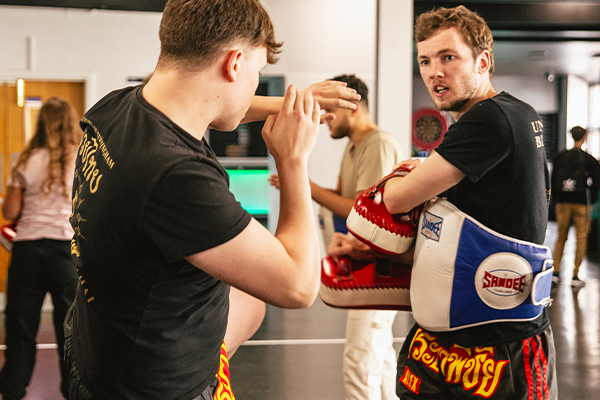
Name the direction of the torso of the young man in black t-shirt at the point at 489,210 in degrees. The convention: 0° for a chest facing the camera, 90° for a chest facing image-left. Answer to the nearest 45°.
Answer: approximately 90°

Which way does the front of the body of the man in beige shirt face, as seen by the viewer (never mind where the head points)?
to the viewer's left

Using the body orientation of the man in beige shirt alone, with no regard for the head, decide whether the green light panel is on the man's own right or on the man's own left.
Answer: on the man's own right

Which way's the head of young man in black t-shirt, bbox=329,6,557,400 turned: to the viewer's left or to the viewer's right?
to the viewer's left

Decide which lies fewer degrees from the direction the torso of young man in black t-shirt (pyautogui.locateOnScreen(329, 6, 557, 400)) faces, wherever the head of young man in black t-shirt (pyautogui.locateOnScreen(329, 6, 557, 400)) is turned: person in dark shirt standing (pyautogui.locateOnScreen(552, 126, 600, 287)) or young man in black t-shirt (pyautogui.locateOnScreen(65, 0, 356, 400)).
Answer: the young man in black t-shirt

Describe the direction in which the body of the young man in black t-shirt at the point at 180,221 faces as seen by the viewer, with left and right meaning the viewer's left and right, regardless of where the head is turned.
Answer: facing away from the viewer and to the right of the viewer

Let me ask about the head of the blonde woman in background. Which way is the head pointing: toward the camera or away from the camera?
away from the camera

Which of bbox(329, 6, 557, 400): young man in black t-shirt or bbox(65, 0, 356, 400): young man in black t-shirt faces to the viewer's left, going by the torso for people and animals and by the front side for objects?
bbox(329, 6, 557, 400): young man in black t-shirt

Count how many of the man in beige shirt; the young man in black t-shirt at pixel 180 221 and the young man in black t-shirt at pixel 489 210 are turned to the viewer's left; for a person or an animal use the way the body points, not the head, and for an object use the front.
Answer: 2

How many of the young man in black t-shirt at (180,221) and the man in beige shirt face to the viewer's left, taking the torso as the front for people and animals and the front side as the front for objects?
1

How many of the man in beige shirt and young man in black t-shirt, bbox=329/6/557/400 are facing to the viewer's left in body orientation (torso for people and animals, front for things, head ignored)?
2
